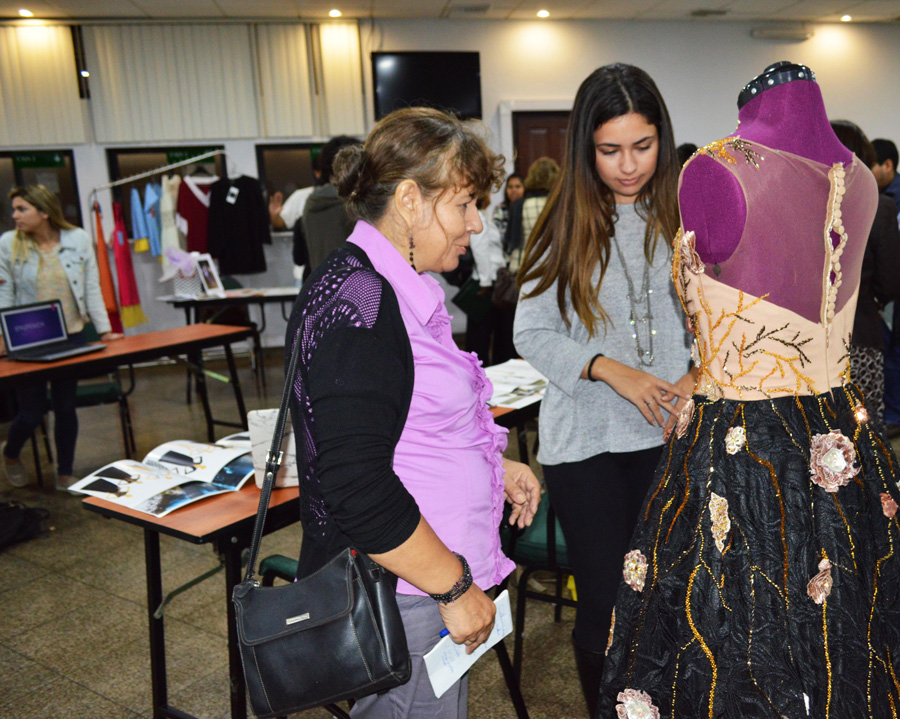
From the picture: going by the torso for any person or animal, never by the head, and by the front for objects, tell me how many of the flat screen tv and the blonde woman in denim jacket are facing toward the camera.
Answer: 2

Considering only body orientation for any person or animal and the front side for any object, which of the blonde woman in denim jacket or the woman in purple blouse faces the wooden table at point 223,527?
the blonde woman in denim jacket

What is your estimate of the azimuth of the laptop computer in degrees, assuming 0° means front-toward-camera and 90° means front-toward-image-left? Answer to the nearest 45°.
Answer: approximately 315°

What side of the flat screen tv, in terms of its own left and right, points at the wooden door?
left

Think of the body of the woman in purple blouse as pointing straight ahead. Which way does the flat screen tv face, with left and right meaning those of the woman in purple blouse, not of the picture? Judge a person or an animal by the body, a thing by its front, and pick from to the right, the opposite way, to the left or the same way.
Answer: to the right

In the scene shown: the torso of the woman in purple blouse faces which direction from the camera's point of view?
to the viewer's right

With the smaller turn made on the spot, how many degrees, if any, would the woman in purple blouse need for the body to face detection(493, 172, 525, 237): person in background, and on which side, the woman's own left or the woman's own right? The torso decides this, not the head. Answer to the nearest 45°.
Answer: approximately 90° to the woman's own left

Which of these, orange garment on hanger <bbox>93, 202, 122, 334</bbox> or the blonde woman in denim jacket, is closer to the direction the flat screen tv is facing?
the blonde woman in denim jacket

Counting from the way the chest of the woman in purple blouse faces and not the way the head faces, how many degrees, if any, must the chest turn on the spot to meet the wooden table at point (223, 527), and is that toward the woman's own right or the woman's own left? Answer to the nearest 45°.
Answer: approximately 135° to the woman's own left

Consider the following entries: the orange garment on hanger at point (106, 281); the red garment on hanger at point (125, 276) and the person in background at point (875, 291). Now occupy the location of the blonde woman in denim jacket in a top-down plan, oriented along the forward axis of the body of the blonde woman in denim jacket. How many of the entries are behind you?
2

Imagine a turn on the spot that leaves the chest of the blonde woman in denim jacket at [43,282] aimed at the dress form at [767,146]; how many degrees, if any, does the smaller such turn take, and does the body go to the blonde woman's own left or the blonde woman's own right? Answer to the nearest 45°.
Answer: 0° — they already face it

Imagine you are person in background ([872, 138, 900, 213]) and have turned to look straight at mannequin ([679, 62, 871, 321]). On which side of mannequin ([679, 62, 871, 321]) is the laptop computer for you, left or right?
right

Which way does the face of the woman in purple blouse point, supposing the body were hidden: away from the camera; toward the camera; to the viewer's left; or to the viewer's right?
to the viewer's right
